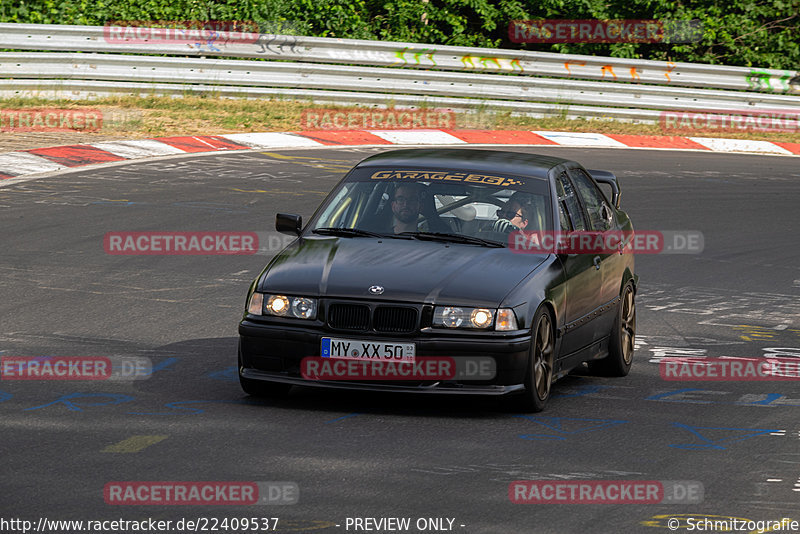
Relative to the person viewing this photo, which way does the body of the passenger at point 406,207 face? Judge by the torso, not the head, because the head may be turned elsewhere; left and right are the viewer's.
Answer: facing the viewer and to the left of the viewer

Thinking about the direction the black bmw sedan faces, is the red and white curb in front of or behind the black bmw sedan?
behind

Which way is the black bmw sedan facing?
toward the camera

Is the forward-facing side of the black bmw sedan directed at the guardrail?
no

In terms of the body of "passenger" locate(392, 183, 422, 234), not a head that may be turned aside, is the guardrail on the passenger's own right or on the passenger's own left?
on the passenger's own right

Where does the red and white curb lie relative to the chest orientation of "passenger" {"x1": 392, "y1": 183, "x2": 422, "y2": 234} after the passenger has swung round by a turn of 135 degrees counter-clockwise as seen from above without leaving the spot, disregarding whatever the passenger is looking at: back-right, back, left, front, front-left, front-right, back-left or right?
left
